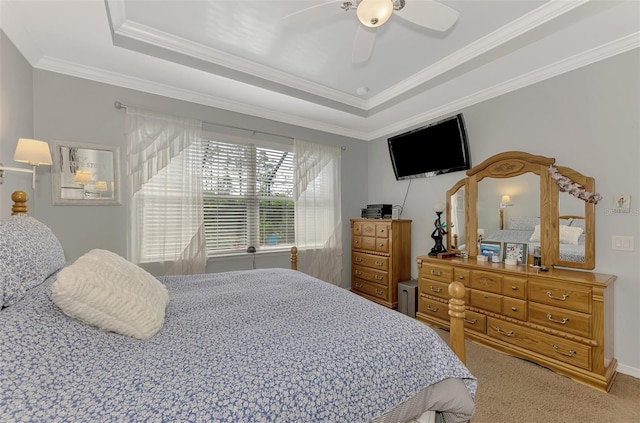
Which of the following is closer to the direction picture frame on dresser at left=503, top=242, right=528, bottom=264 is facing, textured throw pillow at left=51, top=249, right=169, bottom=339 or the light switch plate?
the textured throw pillow

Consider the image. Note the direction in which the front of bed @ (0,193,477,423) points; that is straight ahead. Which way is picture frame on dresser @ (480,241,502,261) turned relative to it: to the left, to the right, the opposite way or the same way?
the opposite way

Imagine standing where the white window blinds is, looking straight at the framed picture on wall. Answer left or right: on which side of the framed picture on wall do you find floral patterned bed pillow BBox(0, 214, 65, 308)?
left

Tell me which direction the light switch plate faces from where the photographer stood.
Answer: facing the viewer

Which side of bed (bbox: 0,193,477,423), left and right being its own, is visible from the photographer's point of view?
right

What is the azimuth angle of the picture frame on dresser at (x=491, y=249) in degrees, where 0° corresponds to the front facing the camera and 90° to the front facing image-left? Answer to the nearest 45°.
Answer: approximately 45°

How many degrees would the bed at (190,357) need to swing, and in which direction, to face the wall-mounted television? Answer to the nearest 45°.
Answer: approximately 45° to its left

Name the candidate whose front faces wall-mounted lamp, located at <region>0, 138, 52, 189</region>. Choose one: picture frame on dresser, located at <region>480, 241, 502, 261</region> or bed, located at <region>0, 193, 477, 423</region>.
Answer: the picture frame on dresser

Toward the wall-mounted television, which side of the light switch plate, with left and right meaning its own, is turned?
right

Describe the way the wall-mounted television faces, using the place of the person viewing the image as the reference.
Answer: facing the viewer and to the left of the viewer
